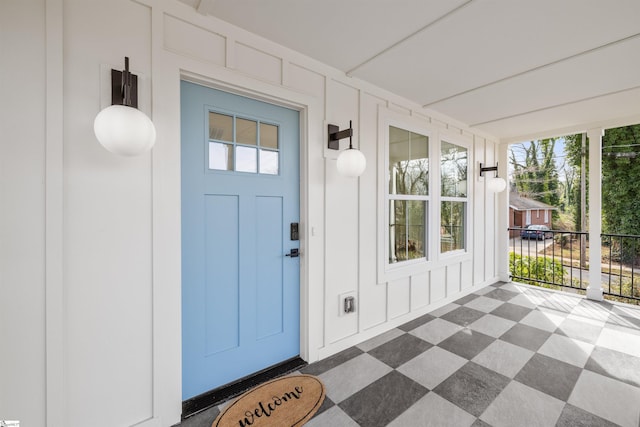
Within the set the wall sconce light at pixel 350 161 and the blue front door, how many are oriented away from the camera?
0

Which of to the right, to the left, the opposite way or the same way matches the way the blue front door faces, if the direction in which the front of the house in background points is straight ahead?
to the left

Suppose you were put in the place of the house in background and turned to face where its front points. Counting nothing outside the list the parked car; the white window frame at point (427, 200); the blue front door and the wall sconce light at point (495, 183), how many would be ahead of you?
4

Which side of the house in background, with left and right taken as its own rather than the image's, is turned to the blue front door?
front

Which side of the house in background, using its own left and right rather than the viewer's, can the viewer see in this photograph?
front

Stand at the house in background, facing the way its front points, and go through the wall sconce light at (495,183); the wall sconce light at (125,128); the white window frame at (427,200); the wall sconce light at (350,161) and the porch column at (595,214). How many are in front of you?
5

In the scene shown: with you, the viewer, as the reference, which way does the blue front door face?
facing the viewer and to the right of the viewer

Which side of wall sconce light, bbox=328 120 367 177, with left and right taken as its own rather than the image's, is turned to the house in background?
left

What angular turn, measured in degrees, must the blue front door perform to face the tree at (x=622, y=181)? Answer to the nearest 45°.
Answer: approximately 45° to its left

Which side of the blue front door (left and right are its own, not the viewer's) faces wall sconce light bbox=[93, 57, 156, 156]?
right

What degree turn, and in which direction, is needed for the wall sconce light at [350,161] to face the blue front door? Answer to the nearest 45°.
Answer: approximately 135° to its right

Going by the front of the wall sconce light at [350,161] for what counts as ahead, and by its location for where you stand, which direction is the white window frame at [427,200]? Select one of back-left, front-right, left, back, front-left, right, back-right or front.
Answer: left

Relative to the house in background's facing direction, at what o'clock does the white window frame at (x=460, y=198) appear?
The white window frame is roughly at 12 o'clock from the house in background.

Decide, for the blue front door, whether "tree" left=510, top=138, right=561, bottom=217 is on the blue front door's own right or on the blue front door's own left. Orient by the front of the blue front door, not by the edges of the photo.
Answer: on the blue front door's own left

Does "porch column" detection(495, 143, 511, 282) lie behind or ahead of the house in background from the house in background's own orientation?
ahead

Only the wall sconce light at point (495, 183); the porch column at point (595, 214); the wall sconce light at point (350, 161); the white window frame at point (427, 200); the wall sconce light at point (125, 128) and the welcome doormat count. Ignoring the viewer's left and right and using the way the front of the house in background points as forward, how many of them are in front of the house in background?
6
